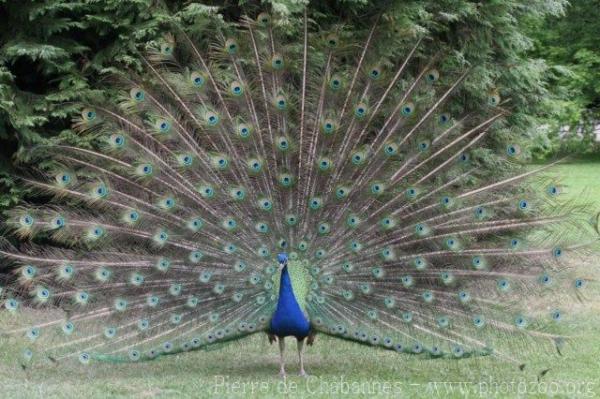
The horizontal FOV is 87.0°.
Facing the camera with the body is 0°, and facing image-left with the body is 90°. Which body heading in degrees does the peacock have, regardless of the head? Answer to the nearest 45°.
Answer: approximately 0°
